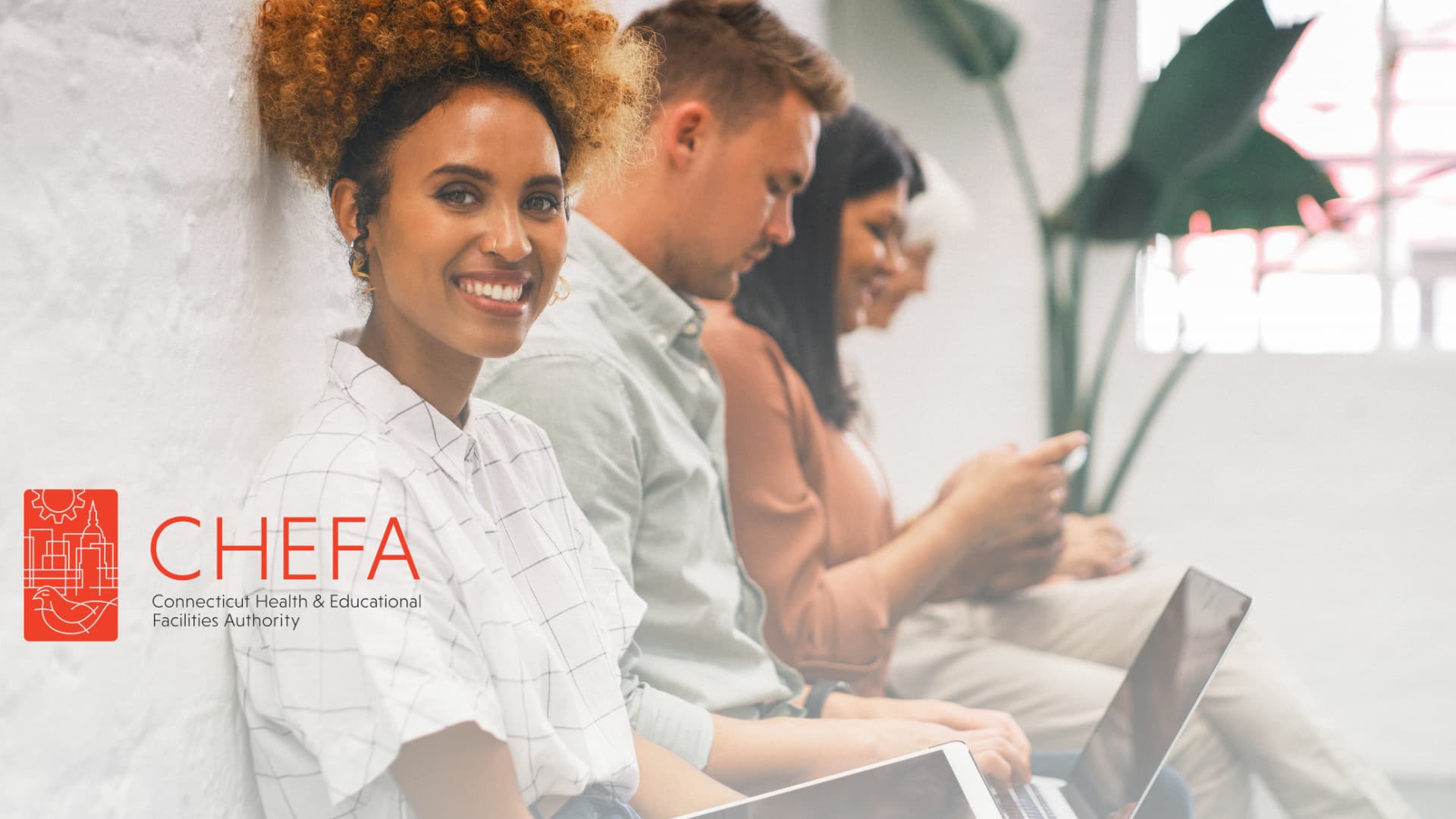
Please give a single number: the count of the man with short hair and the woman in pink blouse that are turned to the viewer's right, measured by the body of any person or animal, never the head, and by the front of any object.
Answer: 2

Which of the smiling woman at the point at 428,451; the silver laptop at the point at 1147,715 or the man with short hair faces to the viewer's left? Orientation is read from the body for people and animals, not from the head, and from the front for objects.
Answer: the silver laptop

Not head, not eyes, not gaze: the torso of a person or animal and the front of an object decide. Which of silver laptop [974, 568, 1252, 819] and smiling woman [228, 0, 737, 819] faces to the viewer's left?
the silver laptop

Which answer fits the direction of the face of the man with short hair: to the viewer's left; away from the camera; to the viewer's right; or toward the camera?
to the viewer's right

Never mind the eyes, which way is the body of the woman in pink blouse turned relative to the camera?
to the viewer's right

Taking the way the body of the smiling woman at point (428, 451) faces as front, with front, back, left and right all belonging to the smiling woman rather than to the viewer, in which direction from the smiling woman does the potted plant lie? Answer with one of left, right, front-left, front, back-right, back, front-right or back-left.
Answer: left

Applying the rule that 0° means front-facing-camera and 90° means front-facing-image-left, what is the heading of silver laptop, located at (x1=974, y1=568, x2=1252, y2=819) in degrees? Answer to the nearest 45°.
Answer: approximately 90°

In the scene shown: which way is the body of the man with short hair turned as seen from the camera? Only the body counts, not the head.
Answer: to the viewer's right

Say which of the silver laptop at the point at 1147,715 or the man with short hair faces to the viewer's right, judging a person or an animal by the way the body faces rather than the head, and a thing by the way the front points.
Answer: the man with short hair
